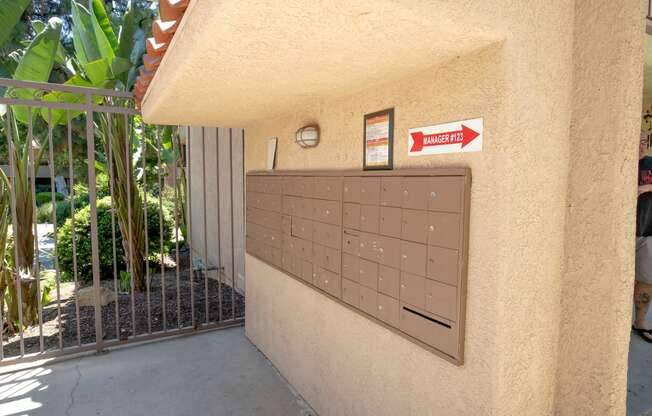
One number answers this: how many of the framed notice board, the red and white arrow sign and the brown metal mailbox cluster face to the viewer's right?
0

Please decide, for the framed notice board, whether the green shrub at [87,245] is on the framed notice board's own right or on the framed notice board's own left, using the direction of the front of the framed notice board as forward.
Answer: on the framed notice board's own right

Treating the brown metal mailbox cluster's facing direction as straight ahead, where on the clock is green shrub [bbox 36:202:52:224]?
The green shrub is roughly at 3 o'clock from the brown metal mailbox cluster.

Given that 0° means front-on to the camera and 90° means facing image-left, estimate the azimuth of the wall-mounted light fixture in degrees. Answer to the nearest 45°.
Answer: approximately 45°

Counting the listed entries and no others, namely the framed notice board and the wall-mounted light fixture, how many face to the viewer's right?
0

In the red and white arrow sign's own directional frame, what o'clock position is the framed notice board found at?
The framed notice board is roughly at 3 o'clock from the red and white arrow sign.

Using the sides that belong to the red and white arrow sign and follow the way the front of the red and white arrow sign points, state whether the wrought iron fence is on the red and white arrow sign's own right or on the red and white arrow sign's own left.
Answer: on the red and white arrow sign's own right

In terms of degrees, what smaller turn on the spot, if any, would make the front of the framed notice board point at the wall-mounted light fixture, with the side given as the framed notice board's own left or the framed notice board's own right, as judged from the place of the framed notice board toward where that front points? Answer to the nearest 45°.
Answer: approximately 90° to the framed notice board's own right

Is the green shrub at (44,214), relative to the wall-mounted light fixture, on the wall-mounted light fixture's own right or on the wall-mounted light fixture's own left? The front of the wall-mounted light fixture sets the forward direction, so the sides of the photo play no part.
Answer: on the wall-mounted light fixture's own right

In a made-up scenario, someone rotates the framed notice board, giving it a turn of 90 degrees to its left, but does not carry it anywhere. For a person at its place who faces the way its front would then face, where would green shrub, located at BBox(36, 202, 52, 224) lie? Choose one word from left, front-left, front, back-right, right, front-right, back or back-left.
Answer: back

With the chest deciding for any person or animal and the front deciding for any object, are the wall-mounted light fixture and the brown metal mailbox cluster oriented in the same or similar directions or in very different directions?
same or similar directions

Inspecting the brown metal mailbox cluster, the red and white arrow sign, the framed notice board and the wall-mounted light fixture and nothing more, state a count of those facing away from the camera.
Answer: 0

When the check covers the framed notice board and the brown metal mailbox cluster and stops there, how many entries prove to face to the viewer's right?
0

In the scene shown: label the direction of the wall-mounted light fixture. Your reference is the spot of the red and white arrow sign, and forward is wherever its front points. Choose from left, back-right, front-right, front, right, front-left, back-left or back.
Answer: right

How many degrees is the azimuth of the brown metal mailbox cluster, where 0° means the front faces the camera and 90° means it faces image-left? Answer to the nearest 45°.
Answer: approximately 45°

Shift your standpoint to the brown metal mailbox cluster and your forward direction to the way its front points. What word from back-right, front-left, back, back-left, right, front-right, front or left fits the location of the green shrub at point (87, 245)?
right

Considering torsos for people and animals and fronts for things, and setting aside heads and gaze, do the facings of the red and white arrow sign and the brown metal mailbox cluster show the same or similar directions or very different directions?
same or similar directions

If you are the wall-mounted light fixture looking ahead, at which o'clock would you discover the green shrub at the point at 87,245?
The green shrub is roughly at 3 o'clock from the wall-mounted light fixture.
